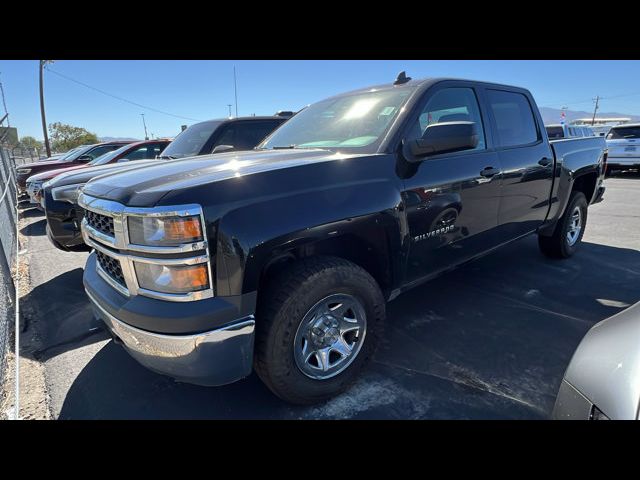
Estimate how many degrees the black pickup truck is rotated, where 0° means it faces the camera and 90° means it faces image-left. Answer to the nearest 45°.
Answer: approximately 45°

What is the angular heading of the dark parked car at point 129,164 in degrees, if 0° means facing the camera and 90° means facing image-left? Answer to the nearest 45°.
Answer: approximately 45°

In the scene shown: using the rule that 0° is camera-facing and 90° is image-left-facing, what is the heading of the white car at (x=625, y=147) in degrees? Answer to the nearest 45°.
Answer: approximately 180°

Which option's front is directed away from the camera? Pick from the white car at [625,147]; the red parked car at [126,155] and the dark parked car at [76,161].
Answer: the white car

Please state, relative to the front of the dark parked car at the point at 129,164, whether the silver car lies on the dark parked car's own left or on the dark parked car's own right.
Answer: on the dark parked car's own left

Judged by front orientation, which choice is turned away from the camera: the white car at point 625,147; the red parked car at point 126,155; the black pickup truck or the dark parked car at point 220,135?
the white car

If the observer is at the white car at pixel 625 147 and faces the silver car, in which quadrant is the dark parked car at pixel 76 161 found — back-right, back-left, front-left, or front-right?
front-right

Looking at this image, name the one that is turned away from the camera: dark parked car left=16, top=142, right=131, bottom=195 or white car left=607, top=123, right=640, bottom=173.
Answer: the white car

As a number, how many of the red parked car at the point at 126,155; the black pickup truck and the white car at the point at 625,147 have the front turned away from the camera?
1

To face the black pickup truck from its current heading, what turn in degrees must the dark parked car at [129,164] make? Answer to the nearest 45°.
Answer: approximately 45° to its left

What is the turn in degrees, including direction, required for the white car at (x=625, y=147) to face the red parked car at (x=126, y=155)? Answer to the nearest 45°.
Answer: approximately 135° to its left

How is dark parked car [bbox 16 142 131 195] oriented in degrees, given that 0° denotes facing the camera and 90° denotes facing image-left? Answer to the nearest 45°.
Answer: approximately 45°

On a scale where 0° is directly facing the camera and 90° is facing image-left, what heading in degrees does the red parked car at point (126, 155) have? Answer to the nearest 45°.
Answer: approximately 45°

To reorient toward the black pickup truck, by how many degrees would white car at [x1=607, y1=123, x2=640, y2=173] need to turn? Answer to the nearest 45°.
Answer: approximately 180°

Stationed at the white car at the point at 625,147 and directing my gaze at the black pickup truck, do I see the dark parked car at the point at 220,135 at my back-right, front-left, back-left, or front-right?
front-right
